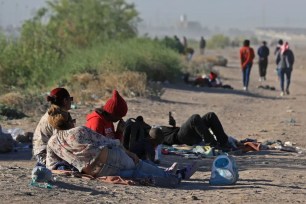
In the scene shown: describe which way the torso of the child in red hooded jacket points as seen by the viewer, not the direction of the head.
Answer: to the viewer's right

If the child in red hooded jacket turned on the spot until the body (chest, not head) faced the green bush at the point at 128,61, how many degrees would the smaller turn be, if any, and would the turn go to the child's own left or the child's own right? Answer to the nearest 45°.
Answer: approximately 90° to the child's own left

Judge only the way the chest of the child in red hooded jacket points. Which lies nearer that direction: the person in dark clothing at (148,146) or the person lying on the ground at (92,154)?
the person in dark clothing

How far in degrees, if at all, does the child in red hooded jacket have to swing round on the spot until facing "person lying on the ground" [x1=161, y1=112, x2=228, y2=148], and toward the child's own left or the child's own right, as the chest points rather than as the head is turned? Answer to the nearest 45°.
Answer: approximately 45° to the child's own left
